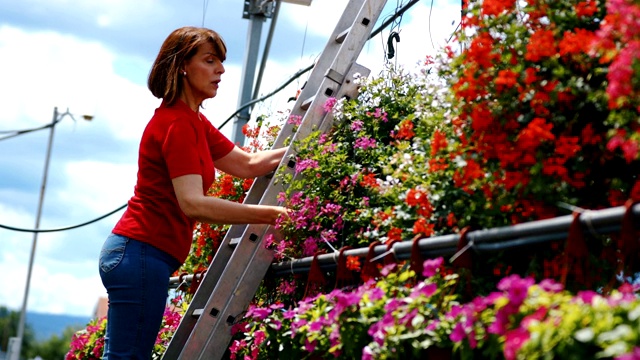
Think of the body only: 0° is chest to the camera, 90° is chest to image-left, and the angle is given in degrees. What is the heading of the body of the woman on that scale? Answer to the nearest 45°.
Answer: approximately 270°

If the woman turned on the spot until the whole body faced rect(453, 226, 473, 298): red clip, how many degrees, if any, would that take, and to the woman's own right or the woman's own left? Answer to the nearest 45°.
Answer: approximately 45° to the woman's own right

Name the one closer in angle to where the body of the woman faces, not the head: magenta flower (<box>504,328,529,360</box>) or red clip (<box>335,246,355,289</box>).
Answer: the red clip

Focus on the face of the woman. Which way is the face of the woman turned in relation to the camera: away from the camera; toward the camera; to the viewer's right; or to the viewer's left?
to the viewer's right

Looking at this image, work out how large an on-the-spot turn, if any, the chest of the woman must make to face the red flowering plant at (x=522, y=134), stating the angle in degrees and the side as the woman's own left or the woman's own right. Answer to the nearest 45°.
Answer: approximately 45° to the woman's own right

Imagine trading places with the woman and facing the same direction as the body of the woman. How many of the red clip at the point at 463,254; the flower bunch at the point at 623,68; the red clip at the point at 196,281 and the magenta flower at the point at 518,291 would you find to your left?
1

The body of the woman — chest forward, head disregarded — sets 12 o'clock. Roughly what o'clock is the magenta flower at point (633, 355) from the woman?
The magenta flower is roughly at 2 o'clock from the woman.

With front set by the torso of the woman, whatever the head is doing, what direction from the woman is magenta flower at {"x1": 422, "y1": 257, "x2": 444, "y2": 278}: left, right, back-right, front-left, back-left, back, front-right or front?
front-right

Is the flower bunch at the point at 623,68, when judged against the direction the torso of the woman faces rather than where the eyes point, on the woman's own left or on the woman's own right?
on the woman's own right

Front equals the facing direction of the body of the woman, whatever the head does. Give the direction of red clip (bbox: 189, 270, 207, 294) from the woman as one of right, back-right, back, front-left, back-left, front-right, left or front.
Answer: left

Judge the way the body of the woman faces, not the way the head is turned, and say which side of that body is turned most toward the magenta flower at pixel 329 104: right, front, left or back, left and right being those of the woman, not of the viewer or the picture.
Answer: front

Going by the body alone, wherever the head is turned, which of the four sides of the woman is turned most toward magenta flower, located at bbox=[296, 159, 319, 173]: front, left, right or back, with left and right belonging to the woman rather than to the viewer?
front
